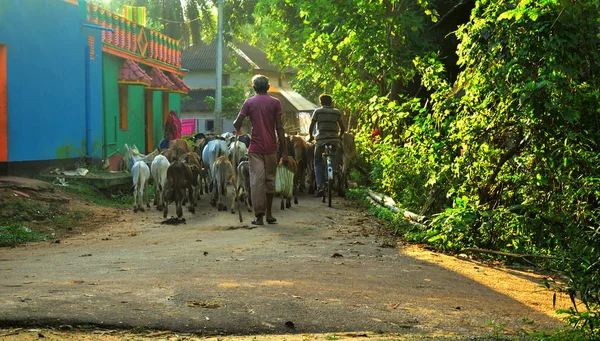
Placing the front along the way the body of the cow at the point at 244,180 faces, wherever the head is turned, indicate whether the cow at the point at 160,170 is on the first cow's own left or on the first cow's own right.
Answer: on the first cow's own left

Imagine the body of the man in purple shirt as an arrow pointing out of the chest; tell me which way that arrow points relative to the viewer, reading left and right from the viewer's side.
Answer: facing away from the viewer

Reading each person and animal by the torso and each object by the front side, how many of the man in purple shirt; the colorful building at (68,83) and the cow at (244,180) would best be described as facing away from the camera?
2

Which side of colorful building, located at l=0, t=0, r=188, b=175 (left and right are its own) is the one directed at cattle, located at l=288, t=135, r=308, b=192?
front

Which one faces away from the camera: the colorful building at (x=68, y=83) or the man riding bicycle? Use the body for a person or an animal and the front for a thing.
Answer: the man riding bicycle

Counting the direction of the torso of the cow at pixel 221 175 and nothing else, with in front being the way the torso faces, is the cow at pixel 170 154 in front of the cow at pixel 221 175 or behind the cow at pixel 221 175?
in front

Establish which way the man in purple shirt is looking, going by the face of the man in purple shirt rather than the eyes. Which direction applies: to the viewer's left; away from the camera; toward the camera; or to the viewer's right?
away from the camera

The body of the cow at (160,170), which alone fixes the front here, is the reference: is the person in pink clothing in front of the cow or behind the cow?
in front

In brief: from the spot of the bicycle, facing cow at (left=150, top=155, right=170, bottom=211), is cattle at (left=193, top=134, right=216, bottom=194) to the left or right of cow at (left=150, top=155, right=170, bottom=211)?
right

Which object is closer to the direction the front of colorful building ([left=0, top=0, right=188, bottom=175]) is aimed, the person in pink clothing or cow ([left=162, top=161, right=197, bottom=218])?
the cow

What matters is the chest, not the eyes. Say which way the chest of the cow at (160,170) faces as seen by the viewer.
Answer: away from the camera

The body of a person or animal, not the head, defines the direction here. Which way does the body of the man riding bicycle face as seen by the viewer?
away from the camera

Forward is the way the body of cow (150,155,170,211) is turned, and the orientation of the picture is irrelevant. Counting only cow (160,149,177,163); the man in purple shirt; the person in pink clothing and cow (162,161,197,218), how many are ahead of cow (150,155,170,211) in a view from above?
2

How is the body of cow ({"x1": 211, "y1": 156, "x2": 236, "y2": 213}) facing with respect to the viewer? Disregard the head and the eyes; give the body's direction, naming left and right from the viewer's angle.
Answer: facing away from the viewer
